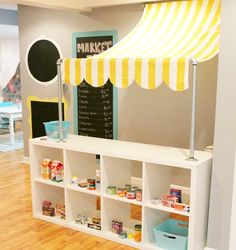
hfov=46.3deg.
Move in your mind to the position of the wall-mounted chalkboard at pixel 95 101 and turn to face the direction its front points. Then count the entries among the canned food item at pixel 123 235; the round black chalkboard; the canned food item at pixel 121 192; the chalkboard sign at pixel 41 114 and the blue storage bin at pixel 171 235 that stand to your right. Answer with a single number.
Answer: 2

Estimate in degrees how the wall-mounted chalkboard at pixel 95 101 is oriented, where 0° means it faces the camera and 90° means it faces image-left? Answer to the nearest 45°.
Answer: approximately 45°

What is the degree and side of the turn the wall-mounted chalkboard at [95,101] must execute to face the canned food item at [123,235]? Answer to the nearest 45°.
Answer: approximately 45° to its left

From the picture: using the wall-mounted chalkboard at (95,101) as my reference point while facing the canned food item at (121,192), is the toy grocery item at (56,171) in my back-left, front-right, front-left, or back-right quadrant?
front-right

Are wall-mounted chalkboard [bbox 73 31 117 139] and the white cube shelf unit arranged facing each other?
no

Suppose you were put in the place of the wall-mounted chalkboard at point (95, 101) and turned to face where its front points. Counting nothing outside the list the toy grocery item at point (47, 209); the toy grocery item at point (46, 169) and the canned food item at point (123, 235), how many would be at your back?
0

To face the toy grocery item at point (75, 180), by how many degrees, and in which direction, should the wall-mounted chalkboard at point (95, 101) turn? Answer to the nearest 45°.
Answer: approximately 45° to its left

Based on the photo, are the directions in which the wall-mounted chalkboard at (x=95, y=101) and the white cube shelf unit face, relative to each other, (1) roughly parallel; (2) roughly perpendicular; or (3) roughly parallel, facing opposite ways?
roughly parallel

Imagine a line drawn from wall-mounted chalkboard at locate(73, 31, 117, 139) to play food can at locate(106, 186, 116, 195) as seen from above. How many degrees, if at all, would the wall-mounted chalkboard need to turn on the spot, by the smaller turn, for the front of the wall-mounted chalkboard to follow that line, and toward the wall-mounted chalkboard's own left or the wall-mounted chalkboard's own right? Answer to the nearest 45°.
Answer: approximately 45° to the wall-mounted chalkboard's own left

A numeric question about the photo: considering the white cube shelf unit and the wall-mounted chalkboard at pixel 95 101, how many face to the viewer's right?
0
